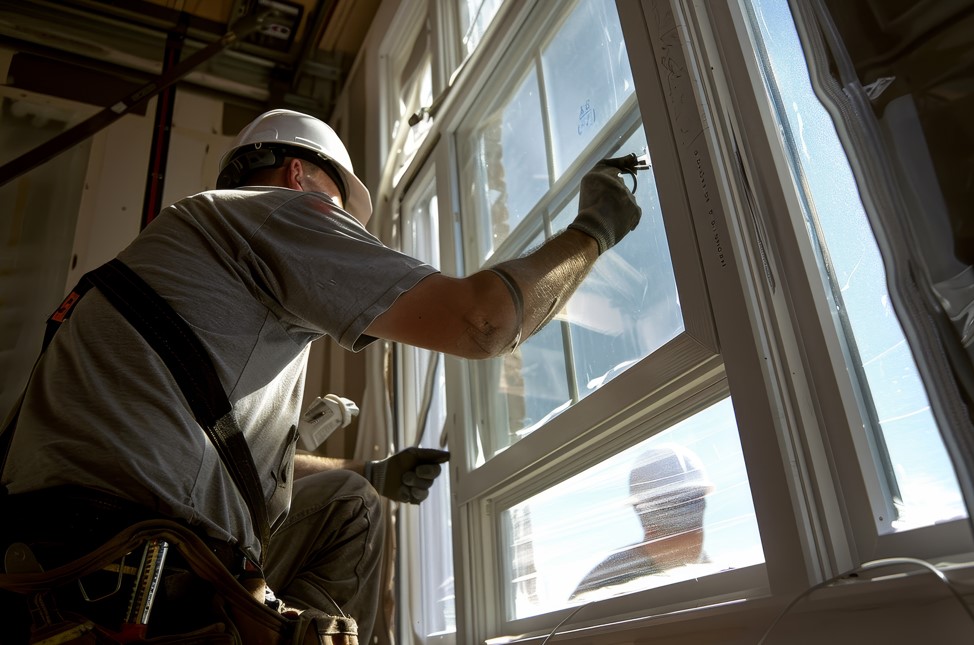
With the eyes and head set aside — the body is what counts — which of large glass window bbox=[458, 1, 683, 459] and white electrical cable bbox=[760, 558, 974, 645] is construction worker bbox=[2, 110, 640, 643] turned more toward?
the large glass window

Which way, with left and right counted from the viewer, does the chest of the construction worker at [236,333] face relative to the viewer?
facing away from the viewer and to the right of the viewer

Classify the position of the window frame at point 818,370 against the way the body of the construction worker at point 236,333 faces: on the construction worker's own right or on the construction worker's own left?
on the construction worker's own right

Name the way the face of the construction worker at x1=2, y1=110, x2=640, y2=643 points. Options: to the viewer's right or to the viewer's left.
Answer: to the viewer's right

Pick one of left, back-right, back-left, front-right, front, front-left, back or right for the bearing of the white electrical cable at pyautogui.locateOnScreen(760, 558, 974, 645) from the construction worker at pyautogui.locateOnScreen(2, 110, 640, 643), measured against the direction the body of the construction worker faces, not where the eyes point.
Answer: right

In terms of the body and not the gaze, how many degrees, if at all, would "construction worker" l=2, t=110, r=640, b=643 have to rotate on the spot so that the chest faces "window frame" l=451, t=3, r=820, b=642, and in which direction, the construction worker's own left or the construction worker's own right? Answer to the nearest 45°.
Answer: approximately 45° to the construction worker's own right
